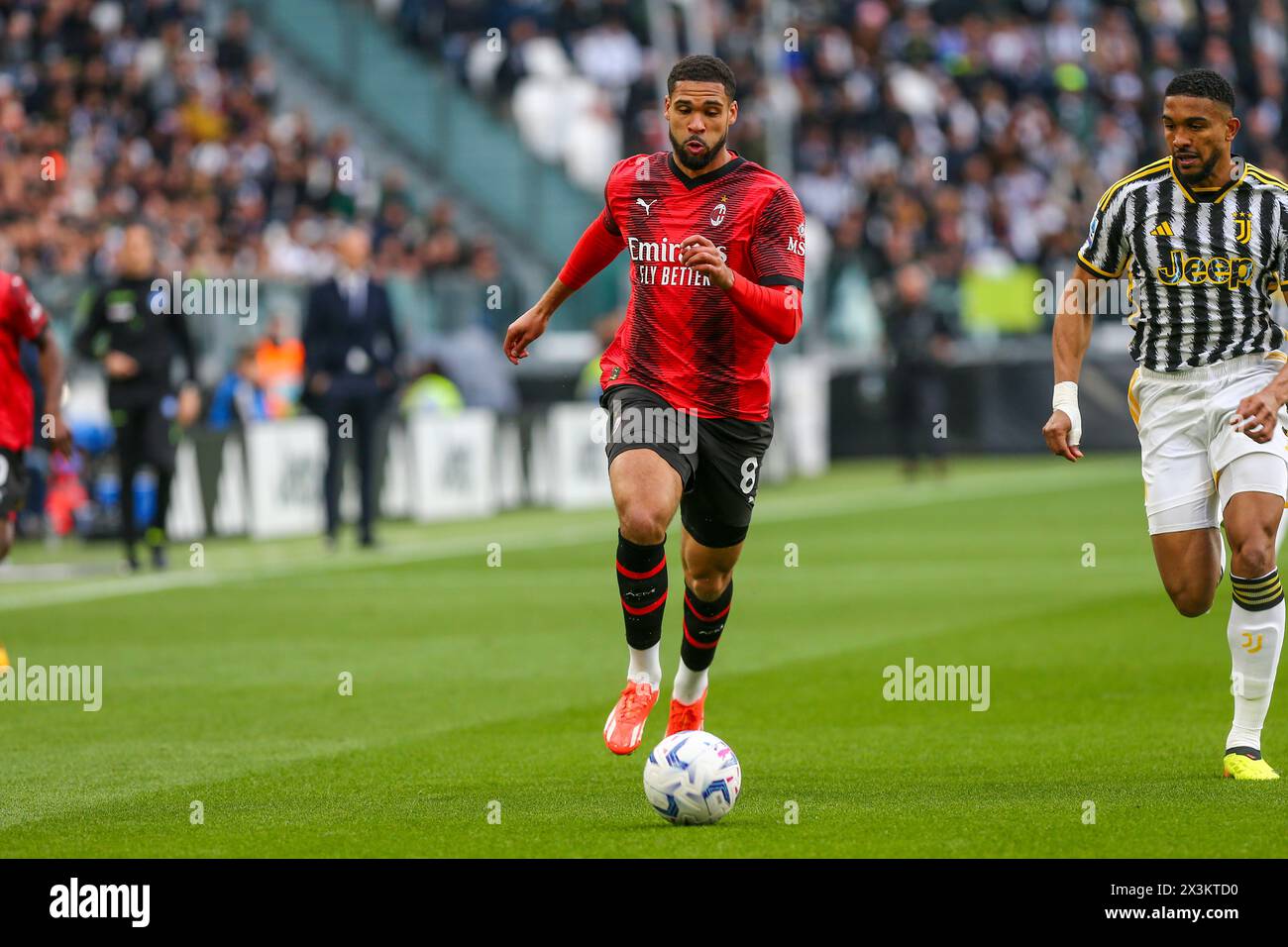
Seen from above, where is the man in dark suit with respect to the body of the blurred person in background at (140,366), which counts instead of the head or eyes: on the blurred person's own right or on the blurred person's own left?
on the blurred person's own left

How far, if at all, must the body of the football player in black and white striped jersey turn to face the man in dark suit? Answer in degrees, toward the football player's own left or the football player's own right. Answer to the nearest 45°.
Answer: approximately 135° to the football player's own right

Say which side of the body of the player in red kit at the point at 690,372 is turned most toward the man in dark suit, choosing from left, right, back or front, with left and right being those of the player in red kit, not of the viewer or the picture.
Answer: back

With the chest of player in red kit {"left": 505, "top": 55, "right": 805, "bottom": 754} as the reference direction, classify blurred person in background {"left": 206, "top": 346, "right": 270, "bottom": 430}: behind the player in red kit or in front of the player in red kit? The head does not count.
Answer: behind

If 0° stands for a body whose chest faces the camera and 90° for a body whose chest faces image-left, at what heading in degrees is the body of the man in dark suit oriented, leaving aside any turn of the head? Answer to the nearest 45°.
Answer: approximately 0°

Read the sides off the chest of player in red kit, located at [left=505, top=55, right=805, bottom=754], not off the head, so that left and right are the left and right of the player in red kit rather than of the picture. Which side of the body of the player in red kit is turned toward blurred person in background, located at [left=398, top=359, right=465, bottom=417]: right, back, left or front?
back

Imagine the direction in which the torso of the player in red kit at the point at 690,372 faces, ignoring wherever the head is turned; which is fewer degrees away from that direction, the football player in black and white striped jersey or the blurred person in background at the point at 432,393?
the football player in black and white striped jersey
